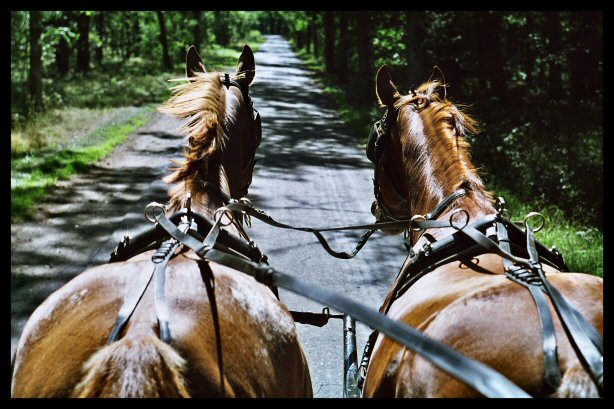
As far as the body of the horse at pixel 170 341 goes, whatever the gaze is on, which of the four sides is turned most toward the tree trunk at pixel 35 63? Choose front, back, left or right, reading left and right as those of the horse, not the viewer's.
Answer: front

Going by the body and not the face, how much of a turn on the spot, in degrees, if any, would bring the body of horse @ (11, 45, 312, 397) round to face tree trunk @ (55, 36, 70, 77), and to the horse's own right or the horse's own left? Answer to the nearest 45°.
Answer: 0° — it already faces it

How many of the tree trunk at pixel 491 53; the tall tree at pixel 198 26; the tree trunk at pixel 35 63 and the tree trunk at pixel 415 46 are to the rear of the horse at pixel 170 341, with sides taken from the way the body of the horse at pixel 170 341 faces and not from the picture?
0

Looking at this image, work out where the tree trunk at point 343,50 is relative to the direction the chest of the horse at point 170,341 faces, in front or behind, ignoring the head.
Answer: in front

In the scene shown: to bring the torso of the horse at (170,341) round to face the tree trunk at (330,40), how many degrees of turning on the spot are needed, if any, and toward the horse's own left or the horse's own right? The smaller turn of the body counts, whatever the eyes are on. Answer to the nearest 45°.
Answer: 0° — it already faces it

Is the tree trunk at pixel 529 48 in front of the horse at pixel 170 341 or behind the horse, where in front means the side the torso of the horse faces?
in front

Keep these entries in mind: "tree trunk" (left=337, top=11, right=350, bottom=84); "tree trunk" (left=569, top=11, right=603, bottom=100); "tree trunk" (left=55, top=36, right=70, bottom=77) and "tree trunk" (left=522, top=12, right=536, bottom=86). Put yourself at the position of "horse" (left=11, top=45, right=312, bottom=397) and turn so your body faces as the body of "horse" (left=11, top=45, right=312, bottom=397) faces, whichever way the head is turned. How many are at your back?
0

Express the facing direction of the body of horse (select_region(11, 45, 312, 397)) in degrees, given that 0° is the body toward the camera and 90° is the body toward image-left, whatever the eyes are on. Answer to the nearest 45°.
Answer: approximately 180°

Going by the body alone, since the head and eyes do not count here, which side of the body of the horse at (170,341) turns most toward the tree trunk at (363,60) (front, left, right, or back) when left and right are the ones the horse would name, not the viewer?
front
